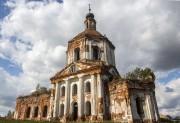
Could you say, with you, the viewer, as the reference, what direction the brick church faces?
facing the viewer and to the left of the viewer
